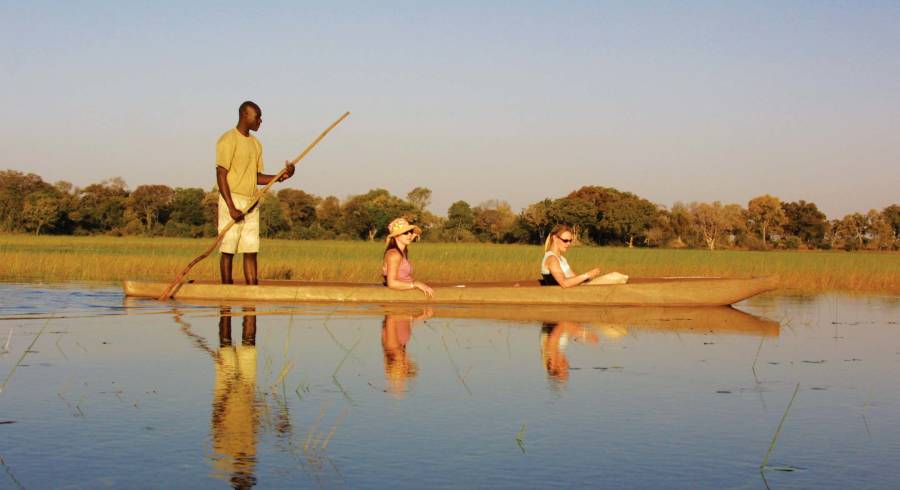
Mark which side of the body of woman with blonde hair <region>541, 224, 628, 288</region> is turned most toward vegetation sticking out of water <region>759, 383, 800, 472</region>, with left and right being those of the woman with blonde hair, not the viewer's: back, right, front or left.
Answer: right

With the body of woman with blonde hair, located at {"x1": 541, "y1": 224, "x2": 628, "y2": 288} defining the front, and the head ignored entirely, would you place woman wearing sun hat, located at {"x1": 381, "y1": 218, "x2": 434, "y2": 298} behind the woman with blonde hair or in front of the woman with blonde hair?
behind

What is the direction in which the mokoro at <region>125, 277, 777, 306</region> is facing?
to the viewer's right

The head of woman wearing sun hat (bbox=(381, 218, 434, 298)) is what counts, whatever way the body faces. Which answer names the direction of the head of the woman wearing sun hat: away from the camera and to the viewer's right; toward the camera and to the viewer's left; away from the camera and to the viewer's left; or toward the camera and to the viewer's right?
toward the camera and to the viewer's right

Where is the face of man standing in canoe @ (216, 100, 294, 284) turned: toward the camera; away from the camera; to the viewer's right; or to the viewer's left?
to the viewer's right

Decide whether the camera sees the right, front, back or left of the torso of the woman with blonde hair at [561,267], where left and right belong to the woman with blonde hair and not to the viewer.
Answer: right

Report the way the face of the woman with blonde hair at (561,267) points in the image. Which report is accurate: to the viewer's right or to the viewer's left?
to the viewer's right

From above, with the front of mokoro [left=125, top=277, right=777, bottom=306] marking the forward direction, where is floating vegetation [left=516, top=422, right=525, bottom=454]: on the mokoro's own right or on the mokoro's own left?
on the mokoro's own right

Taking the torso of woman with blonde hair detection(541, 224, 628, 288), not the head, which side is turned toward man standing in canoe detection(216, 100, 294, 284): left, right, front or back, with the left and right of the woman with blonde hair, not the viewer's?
back
